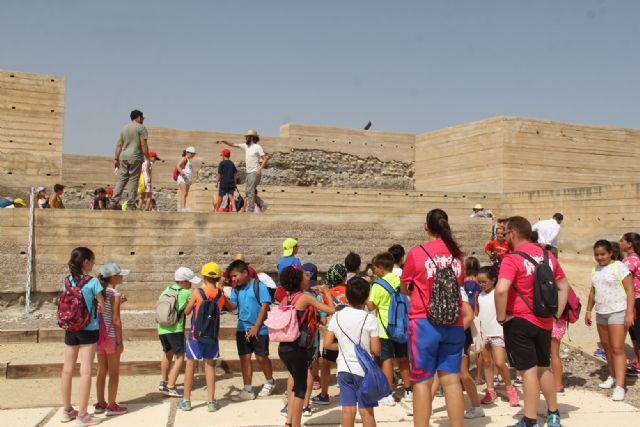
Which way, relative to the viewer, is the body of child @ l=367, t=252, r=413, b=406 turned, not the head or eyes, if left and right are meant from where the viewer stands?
facing away from the viewer and to the left of the viewer

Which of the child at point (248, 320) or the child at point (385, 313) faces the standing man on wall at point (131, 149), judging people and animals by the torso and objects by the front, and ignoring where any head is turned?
the child at point (385, 313)

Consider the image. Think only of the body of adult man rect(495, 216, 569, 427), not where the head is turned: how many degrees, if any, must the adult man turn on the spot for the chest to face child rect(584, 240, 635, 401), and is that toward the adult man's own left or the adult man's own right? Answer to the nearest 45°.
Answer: approximately 90° to the adult man's own right

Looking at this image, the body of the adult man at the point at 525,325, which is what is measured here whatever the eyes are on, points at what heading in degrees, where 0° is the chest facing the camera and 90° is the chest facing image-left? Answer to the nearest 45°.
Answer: approximately 135°

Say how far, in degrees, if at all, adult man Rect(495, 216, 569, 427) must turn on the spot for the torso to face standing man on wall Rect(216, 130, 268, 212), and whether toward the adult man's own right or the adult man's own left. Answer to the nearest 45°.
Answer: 0° — they already face them

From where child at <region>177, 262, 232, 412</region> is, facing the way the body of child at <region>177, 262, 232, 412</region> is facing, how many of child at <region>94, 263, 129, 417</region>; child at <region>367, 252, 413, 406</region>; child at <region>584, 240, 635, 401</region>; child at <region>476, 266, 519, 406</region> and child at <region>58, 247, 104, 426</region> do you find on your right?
3

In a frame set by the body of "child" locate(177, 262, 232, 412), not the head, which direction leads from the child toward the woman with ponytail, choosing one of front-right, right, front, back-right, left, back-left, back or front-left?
back-right

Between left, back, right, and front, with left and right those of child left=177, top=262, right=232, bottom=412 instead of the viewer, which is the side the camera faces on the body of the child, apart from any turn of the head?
back

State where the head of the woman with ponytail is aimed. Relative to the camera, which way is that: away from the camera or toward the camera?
away from the camera
